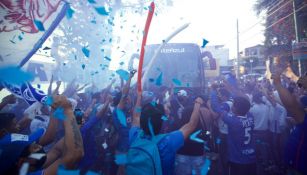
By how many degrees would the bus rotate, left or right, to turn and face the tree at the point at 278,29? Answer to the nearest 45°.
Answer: approximately 135° to its left

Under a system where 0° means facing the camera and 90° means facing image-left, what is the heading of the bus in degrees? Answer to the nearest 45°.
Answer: approximately 0°

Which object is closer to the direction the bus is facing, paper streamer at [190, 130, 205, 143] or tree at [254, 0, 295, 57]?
the paper streamer

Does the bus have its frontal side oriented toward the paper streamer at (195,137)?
yes
